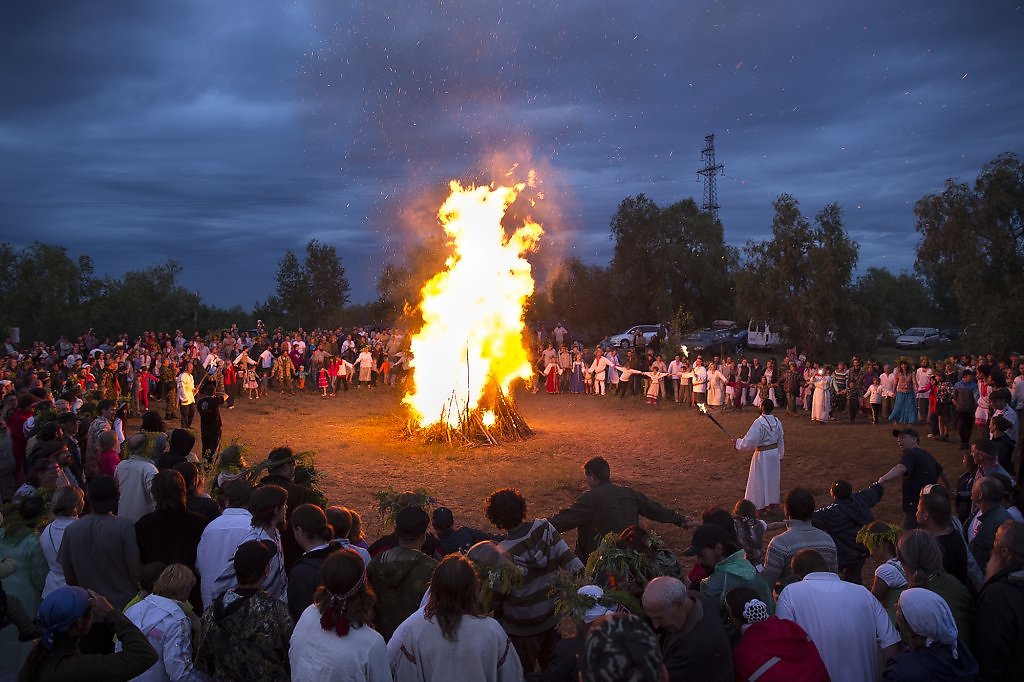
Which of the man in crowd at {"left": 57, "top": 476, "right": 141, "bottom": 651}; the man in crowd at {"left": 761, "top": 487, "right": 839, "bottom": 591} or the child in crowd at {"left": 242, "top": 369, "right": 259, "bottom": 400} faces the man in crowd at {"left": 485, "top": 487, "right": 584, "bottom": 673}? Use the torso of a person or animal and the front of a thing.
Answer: the child in crowd

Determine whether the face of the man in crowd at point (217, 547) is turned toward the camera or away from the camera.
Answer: away from the camera

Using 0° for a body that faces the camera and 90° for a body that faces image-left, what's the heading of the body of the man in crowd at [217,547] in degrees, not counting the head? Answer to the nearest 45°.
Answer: approximately 225°

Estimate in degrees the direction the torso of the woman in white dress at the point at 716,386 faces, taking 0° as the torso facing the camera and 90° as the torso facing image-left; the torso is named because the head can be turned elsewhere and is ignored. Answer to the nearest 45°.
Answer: approximately 45°

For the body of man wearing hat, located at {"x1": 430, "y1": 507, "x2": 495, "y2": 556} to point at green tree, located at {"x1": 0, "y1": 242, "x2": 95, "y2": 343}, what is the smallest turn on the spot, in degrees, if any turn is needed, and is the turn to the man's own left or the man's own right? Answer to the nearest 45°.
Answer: approximately 45° to the man's own left

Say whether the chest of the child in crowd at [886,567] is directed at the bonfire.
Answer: yes

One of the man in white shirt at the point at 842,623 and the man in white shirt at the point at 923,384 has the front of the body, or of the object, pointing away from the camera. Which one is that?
the man in white shirt at the point at 842,623

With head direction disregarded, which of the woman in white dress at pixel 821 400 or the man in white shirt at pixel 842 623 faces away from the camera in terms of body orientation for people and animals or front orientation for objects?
the man in white shirt

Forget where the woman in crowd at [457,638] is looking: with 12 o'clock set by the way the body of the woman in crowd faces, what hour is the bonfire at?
The bonfire is roughly at 12 o'clock from the woman in crowd.

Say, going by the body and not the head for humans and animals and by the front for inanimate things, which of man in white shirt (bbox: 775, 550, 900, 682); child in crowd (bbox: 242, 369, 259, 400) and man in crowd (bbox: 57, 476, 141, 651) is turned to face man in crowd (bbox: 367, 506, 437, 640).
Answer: the child in crowd

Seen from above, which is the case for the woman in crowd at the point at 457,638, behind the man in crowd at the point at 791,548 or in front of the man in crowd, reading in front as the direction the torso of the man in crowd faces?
behind

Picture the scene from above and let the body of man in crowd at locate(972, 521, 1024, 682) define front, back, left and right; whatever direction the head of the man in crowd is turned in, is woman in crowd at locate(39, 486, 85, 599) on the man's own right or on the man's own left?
on the man's own left

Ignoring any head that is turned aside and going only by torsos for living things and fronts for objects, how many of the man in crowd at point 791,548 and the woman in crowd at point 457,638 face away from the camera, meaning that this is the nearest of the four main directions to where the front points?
2
